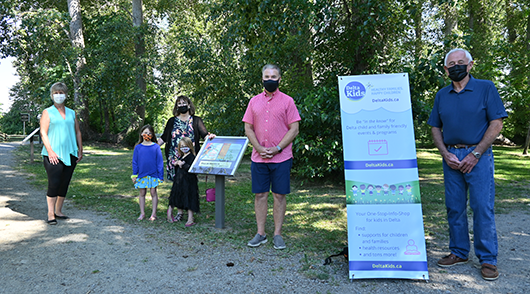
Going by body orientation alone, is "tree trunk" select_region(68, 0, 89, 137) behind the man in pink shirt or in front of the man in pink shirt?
behind

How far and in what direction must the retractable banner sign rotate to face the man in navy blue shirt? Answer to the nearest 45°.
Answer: approximately 90° to its left

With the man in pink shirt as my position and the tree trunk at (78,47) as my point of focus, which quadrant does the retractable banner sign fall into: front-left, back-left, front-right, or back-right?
back-right

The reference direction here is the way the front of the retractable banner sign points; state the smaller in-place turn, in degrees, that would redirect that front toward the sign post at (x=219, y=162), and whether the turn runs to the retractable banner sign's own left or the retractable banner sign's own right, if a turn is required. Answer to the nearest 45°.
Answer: approximately 135° to the retractable banner sign's own right

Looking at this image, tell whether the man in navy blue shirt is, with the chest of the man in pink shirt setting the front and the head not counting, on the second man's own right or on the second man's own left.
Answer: on the second man's own left

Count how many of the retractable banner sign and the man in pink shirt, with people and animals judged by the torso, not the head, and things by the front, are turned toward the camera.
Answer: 2

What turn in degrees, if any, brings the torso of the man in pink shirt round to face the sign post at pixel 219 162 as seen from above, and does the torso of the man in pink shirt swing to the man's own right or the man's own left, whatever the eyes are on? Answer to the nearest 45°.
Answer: approximately 135° to the man's own right

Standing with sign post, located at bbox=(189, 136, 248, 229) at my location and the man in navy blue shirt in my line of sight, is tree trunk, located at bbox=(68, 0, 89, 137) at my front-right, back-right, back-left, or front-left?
back-left

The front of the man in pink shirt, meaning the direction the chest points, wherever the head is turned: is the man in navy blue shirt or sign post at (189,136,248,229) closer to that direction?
the man in navy blue shirt

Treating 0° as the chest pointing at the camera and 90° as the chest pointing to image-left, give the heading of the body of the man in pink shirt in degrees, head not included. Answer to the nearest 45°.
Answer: approximately 0°
